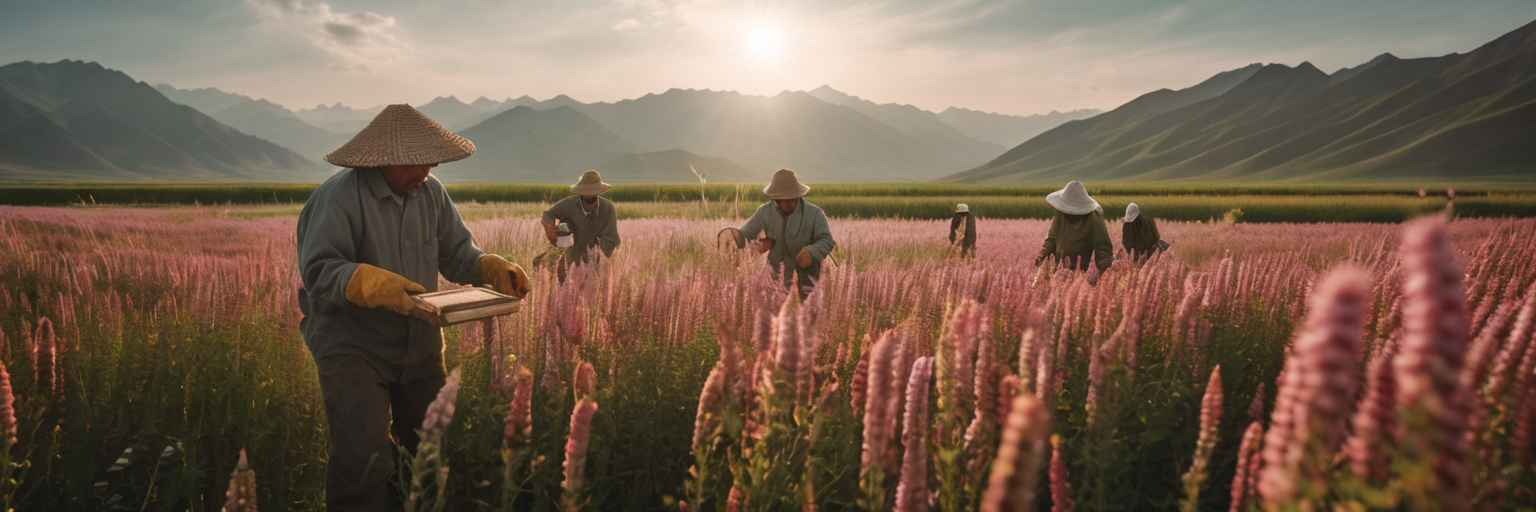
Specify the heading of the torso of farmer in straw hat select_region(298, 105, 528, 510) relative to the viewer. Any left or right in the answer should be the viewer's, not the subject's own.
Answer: facing the viewer and to the right of the viewer

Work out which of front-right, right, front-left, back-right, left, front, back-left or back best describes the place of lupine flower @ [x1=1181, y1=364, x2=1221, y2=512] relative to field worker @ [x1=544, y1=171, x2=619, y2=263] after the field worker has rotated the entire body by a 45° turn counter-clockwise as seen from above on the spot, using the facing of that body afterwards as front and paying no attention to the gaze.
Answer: front-right

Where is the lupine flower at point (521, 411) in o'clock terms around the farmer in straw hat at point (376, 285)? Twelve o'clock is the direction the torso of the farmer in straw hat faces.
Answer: The lupine flower is roughly at 1 o'clock from the farmer in straw hat.

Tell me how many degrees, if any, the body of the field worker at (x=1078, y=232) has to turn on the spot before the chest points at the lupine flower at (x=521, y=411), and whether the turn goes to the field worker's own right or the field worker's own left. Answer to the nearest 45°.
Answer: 0° — they already face it

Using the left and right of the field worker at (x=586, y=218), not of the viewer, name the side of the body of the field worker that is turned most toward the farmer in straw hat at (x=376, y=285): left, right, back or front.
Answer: front

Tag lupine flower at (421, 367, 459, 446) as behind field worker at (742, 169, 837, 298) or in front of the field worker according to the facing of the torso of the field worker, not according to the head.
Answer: in front

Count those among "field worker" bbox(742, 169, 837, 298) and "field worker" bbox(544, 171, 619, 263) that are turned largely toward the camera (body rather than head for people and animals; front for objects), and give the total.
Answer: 2

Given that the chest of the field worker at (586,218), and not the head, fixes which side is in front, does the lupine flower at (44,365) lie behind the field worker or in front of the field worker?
in front

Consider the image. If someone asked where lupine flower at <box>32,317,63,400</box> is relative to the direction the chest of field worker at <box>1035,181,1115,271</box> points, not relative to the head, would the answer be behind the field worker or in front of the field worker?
in front

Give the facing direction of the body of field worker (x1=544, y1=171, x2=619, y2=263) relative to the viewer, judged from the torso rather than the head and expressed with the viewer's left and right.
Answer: facing the viewer

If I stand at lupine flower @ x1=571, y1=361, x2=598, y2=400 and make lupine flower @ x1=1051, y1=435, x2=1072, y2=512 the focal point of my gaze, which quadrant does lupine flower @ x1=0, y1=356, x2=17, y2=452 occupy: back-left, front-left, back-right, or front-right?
back-right

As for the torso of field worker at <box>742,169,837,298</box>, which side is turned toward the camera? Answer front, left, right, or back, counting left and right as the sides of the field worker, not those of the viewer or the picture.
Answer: front
